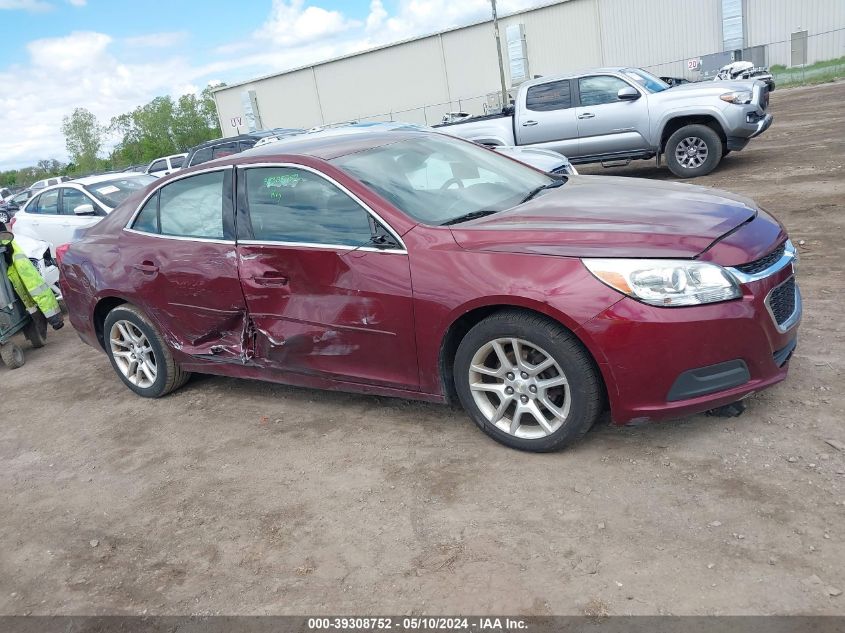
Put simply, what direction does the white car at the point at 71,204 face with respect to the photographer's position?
facing the viewer and to the right of the viewer

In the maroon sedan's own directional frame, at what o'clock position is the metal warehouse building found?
The metal warehouse building is roughly at 8 o'clock from the maroon sedan.

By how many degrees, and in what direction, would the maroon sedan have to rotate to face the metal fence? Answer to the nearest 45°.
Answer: approximately 90° to its left

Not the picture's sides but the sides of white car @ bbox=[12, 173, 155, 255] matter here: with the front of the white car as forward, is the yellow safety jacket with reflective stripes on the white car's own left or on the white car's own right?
on the white car's own right

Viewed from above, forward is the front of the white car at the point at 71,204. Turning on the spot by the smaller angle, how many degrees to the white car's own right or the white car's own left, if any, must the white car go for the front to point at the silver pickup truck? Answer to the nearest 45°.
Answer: approximately 45° to the white car's own left

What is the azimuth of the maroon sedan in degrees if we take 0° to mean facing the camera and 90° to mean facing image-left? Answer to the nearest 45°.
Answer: approximately 315°

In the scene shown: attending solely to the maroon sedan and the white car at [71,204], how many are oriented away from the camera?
0

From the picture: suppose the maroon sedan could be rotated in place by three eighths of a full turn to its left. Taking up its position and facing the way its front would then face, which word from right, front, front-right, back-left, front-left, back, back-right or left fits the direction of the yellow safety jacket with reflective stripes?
front-left

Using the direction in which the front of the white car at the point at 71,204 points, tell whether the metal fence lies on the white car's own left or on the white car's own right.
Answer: on the white car's own left

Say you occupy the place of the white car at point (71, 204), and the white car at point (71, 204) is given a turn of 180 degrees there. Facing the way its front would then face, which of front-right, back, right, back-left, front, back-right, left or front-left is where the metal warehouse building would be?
right
